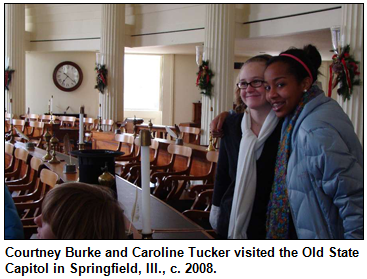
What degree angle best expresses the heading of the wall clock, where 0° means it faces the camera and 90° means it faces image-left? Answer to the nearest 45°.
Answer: approximately 0°

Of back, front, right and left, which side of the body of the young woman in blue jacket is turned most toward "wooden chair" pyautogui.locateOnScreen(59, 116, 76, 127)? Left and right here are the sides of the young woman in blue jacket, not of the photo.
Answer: right

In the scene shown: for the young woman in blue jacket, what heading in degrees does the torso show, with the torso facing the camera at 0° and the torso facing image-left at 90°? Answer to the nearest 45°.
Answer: approximately 45°

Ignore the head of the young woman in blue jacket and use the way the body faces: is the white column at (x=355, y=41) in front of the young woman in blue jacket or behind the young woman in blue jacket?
behind

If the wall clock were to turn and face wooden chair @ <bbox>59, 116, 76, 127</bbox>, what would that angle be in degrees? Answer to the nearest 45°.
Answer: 0° — it already faces it
